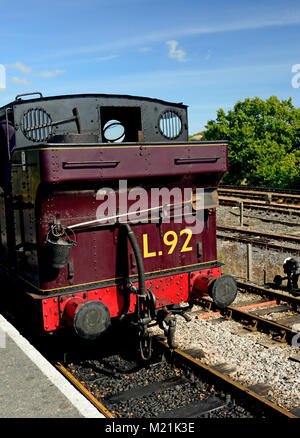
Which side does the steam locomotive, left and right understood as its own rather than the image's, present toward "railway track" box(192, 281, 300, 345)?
right

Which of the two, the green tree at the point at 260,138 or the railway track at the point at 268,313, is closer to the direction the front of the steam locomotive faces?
the green tree

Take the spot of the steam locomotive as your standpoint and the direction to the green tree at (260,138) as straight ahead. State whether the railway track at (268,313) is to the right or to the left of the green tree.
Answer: right

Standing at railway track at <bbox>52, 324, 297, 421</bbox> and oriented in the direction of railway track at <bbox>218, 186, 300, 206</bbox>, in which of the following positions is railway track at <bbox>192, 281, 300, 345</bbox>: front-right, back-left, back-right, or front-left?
front-right

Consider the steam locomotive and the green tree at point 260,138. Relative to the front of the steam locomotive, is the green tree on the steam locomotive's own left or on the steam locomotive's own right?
on the steam locomotive's own right

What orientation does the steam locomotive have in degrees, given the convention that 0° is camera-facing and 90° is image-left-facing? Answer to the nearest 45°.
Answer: approximately 135°
